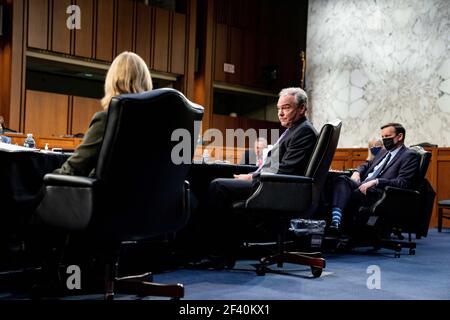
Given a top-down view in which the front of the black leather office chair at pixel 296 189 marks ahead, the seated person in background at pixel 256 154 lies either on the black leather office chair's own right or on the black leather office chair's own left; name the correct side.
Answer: on the black leather office chair's own right

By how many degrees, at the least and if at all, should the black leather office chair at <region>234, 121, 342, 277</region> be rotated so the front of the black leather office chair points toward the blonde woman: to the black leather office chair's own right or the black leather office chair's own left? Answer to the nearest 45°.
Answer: approximately 45° to the black leather office chair's own left

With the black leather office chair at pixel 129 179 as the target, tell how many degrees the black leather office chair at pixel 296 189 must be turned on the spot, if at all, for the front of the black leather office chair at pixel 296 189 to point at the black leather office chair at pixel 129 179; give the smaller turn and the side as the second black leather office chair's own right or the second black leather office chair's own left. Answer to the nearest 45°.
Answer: approximately 45° to the second black leather office chair's own left

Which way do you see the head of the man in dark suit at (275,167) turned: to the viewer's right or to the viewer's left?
to the viewer's left

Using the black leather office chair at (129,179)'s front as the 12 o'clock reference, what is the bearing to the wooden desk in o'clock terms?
The wooden desk is roughly at 1 o'clock from the black leather office chair.

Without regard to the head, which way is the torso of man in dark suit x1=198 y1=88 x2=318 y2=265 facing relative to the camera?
to the viewer's left

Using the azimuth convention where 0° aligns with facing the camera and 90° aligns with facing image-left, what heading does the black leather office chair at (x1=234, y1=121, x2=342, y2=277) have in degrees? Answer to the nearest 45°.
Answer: approximately 90°
